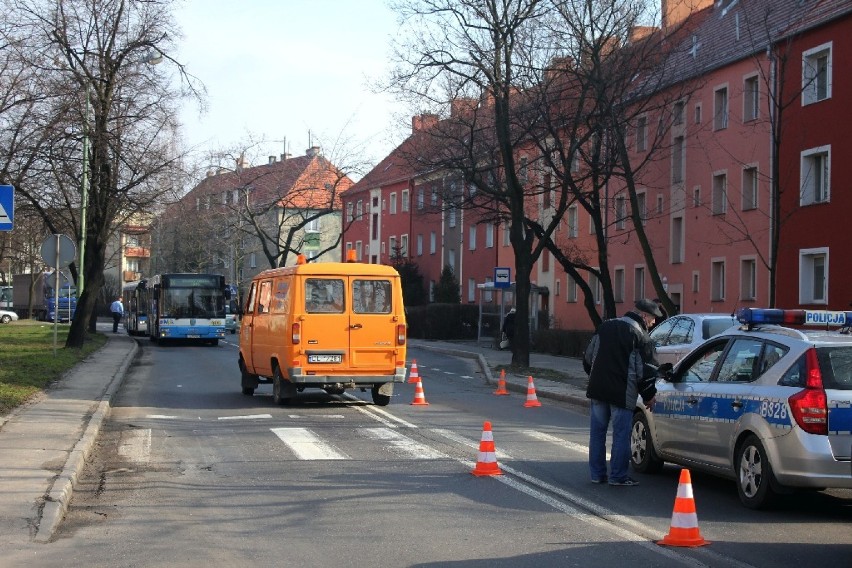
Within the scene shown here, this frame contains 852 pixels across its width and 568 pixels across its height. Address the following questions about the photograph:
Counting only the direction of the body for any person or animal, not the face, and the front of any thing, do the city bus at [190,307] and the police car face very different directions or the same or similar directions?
very different directions

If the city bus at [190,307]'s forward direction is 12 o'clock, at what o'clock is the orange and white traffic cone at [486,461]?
The orange and white traffic cone is roughly at 12 o'clock from the city bus.

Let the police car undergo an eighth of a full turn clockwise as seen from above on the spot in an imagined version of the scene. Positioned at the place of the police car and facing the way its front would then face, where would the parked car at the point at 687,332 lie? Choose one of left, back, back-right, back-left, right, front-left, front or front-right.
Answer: front

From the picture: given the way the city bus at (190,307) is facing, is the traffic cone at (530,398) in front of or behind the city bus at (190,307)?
in front

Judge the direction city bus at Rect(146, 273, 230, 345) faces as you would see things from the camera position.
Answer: facing the viewer

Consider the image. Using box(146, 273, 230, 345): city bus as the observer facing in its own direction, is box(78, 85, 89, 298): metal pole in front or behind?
in front

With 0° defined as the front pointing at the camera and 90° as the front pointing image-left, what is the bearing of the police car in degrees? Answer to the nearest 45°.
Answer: approximately 135°

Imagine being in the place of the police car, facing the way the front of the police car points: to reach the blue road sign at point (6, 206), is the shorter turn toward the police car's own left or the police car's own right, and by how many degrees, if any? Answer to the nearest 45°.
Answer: approximately 45° to the police car's own left

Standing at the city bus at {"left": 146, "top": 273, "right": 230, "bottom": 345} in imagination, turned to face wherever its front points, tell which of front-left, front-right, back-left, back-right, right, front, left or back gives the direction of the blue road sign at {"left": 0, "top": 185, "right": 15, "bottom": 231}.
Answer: front

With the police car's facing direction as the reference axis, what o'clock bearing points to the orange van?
The orange van is roughly at 12 o'clock from the police car.

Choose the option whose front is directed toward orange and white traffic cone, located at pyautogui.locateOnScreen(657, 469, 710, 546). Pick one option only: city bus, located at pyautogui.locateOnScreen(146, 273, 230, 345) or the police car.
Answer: the city bus

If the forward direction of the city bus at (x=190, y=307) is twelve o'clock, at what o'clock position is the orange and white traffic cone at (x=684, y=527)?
The orange and white traffic cone is roughly at 12 o'clock from the city bus.

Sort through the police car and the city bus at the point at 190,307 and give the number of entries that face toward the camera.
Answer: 1

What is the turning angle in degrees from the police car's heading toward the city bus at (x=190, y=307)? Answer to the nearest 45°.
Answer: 0° — it already faces it
